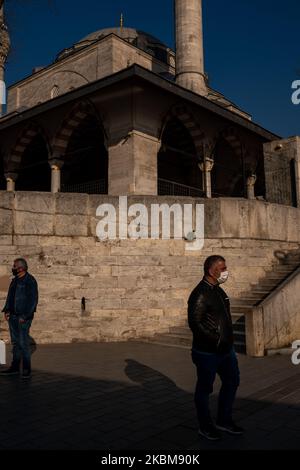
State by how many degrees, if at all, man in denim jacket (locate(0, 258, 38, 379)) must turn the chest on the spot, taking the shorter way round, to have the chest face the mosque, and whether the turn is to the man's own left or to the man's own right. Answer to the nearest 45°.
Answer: approximately 180°

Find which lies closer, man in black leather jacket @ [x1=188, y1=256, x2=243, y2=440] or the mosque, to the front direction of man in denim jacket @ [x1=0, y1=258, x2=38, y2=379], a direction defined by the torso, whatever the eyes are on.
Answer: the man in black leather jacket

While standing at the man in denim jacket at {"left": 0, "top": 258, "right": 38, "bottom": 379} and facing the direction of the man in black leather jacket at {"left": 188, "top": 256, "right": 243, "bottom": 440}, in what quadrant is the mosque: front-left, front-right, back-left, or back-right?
back-left

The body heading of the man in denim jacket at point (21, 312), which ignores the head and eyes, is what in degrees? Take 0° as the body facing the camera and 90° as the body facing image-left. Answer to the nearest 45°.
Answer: approximately 45°

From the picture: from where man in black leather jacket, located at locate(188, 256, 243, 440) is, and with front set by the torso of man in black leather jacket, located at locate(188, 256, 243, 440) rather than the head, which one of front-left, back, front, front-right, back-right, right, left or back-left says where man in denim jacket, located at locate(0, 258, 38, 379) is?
back

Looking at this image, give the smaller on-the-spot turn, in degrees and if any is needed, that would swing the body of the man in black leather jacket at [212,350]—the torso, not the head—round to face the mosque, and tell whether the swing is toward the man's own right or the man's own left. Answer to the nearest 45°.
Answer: approximately 135° to the man's own left

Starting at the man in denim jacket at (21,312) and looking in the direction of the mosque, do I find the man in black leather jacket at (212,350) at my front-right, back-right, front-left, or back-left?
back-right

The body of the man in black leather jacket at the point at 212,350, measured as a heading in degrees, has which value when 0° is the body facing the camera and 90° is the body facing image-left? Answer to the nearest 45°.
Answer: approximately 315°

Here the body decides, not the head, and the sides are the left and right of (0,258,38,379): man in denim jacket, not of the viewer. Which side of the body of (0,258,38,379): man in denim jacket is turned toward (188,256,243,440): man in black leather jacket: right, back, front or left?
left

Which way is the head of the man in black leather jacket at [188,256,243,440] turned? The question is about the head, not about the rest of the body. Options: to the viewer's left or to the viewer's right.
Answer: to the viewer's right
